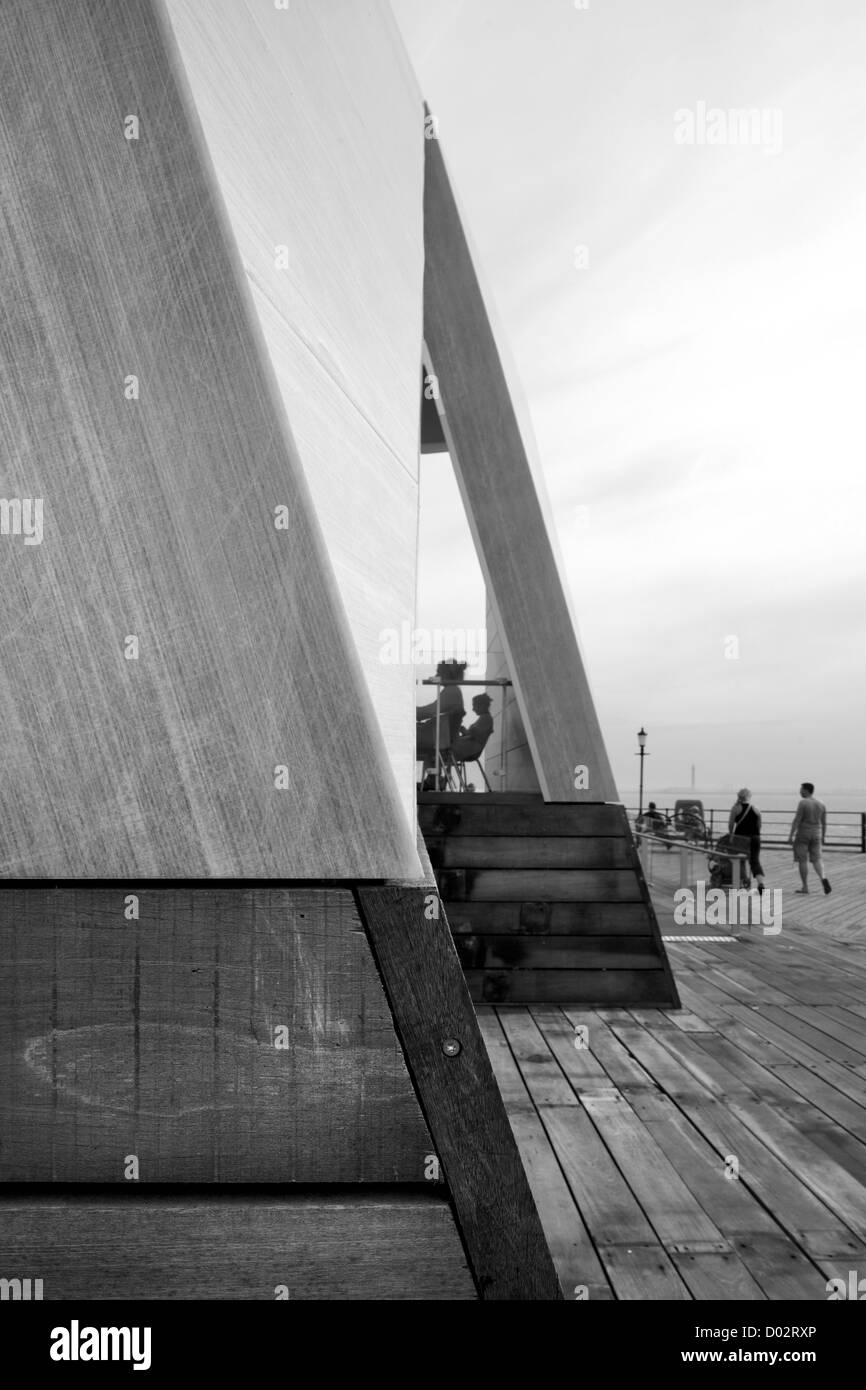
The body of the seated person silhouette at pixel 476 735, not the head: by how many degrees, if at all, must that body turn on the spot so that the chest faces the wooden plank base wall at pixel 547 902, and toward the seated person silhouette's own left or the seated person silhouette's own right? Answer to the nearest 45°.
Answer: approximately 90° to the seated person silhouette's own left

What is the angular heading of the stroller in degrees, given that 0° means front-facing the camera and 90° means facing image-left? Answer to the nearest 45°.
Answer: approximately 90°

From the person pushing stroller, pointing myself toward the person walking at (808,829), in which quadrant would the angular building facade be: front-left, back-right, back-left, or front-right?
back-right

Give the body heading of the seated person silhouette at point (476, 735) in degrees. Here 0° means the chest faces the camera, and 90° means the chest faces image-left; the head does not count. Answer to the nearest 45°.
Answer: approximately 90°
